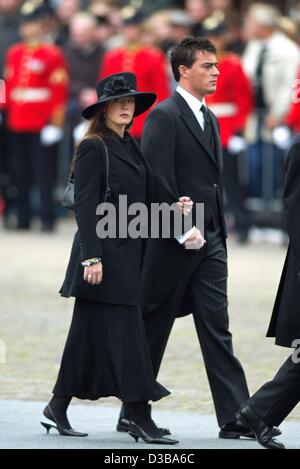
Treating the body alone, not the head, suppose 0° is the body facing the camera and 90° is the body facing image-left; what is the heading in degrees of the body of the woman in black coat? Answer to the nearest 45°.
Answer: approximately 315°

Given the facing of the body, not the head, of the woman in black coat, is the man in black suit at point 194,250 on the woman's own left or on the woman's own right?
on the woman's own left

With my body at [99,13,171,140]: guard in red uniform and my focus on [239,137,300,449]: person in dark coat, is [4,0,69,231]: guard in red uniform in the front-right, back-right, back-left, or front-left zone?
back-right

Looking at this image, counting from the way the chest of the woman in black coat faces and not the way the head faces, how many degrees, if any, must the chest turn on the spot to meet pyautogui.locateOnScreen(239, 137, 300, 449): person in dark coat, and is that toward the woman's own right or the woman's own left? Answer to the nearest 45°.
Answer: approximately 45° to the woman's own left
